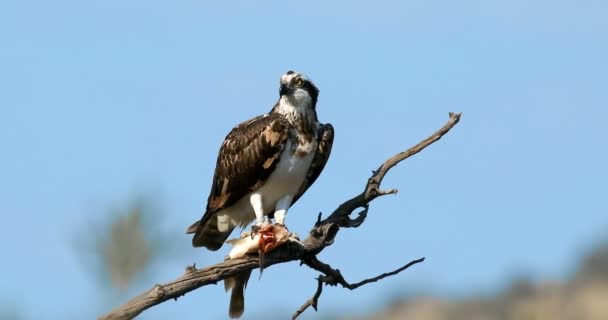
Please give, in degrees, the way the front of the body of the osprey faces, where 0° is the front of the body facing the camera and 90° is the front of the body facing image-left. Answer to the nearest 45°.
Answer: approximately 315°
